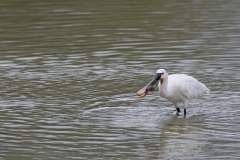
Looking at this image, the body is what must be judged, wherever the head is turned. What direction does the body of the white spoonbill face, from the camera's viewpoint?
to the viewer's left
